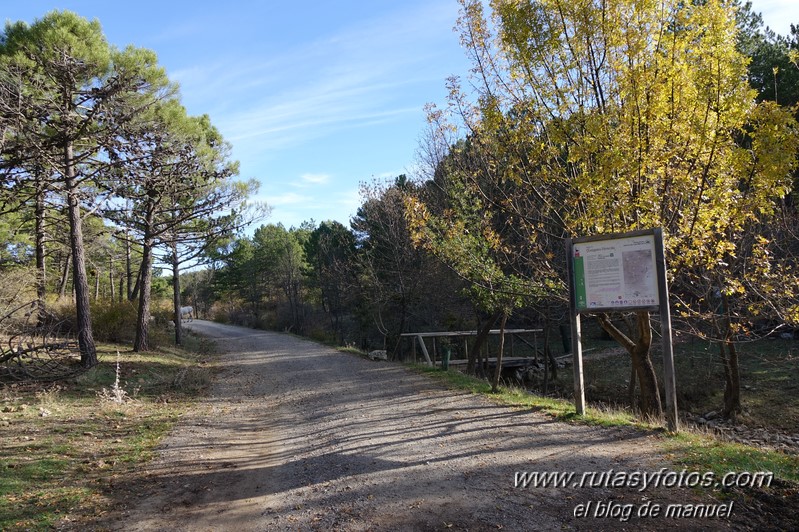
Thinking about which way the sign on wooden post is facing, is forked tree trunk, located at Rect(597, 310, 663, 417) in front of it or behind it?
behind

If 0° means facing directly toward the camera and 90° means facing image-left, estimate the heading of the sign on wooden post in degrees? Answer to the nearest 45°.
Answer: approximately 45°
